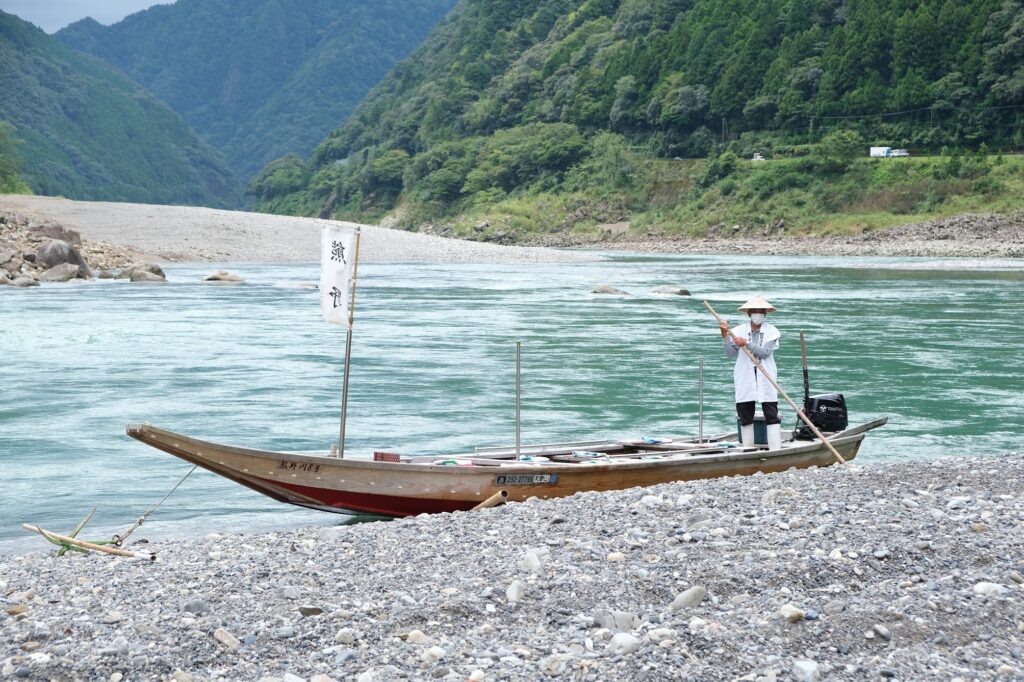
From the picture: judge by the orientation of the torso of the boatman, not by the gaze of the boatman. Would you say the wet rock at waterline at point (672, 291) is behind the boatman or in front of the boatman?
behind

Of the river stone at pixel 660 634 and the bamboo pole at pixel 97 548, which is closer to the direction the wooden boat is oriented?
the bamboo pole

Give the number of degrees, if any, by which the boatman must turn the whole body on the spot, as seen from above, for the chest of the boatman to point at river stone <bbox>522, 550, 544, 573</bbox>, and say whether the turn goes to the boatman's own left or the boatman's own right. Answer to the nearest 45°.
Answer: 0° — they already face it

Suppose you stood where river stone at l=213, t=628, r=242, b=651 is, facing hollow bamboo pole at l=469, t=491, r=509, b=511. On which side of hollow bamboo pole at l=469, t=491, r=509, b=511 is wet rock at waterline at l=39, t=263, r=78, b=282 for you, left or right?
left

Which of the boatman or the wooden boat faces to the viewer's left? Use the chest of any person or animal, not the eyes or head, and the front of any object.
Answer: the wooden boat

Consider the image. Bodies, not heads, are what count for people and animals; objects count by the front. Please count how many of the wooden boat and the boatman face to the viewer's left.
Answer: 1

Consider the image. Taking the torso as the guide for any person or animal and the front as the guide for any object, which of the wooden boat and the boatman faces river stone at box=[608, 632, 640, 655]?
the boatman

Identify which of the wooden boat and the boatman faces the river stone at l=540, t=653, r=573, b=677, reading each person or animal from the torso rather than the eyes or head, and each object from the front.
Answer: the boatman

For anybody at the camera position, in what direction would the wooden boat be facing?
facing to the left of the viewer

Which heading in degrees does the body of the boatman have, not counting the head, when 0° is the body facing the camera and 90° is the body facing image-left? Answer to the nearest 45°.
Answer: approximately 0°

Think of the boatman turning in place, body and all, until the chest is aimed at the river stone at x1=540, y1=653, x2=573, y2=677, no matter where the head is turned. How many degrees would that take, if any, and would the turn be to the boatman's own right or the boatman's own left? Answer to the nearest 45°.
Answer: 0° — they already face it

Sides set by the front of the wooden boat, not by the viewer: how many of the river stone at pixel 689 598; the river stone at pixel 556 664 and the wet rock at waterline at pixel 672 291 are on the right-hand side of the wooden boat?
1

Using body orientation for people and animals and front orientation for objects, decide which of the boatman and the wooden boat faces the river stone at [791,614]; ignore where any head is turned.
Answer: the boatman

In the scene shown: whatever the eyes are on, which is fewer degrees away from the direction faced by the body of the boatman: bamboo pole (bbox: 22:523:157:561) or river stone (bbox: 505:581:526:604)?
the river stone

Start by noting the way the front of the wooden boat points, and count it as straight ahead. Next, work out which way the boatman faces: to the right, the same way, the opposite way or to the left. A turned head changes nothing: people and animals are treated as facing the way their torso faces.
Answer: to the left

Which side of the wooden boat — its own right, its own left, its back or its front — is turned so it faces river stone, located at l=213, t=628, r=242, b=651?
left
